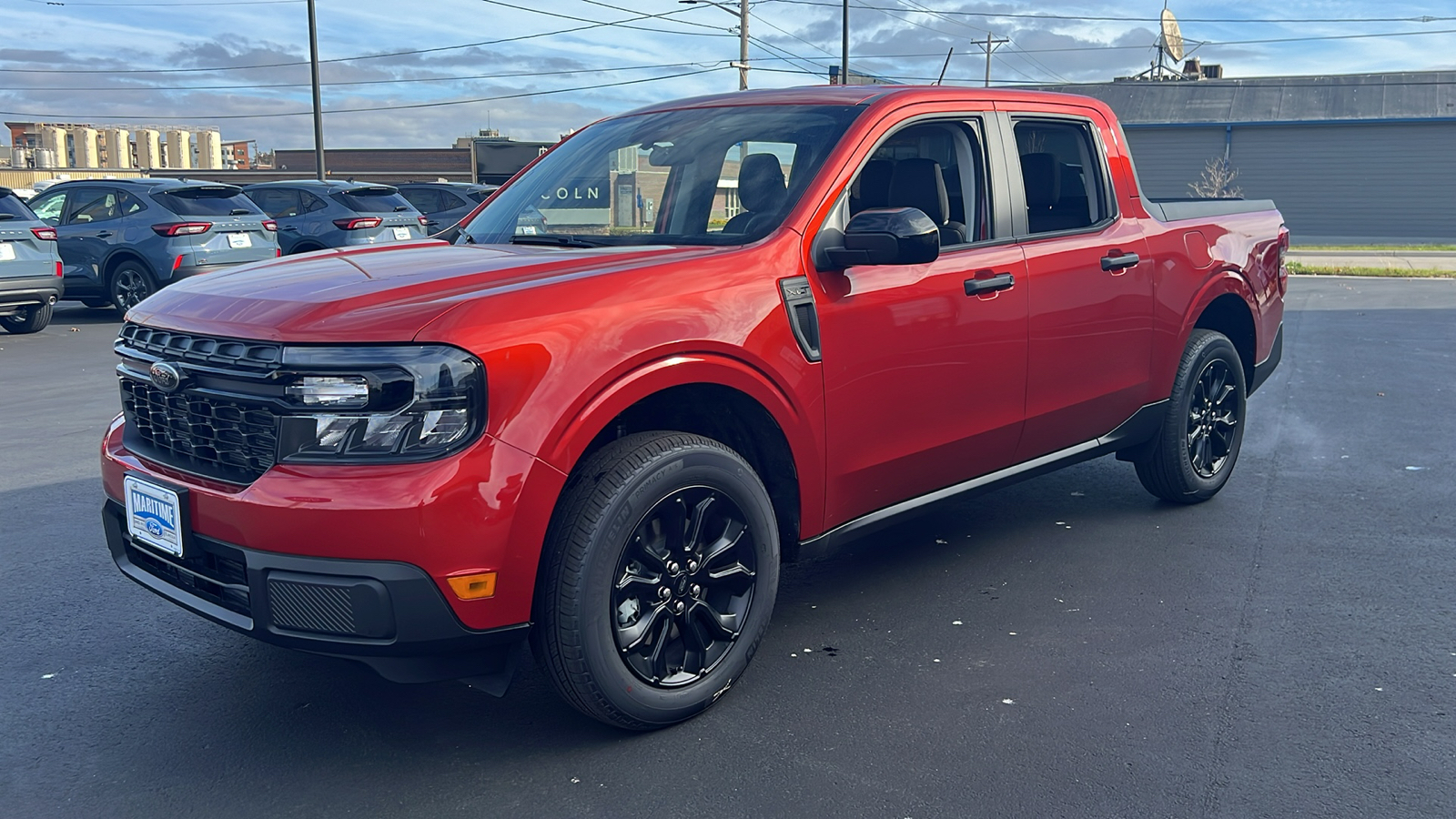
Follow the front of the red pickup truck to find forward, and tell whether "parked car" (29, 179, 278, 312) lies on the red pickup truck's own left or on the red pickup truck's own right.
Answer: on the red pickup truck's own right

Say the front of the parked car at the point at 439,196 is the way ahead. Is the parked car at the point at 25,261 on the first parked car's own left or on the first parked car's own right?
on the first parked car's own left

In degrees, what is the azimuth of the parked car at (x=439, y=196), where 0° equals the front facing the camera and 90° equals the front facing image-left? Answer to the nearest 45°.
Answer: approximately 135°

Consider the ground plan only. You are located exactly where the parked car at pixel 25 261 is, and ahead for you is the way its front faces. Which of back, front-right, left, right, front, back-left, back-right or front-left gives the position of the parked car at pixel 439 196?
right

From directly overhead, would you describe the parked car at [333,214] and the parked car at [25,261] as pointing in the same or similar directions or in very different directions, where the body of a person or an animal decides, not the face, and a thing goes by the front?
same or similar directions

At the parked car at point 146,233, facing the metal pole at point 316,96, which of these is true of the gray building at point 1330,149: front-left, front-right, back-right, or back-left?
front-right

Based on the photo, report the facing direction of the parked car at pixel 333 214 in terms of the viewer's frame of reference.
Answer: facing away from the viewer and to the left of the viewer

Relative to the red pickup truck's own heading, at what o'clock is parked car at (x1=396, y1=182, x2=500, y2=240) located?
The parked car is roughly at 4 o'clock from the red pickup truck.
